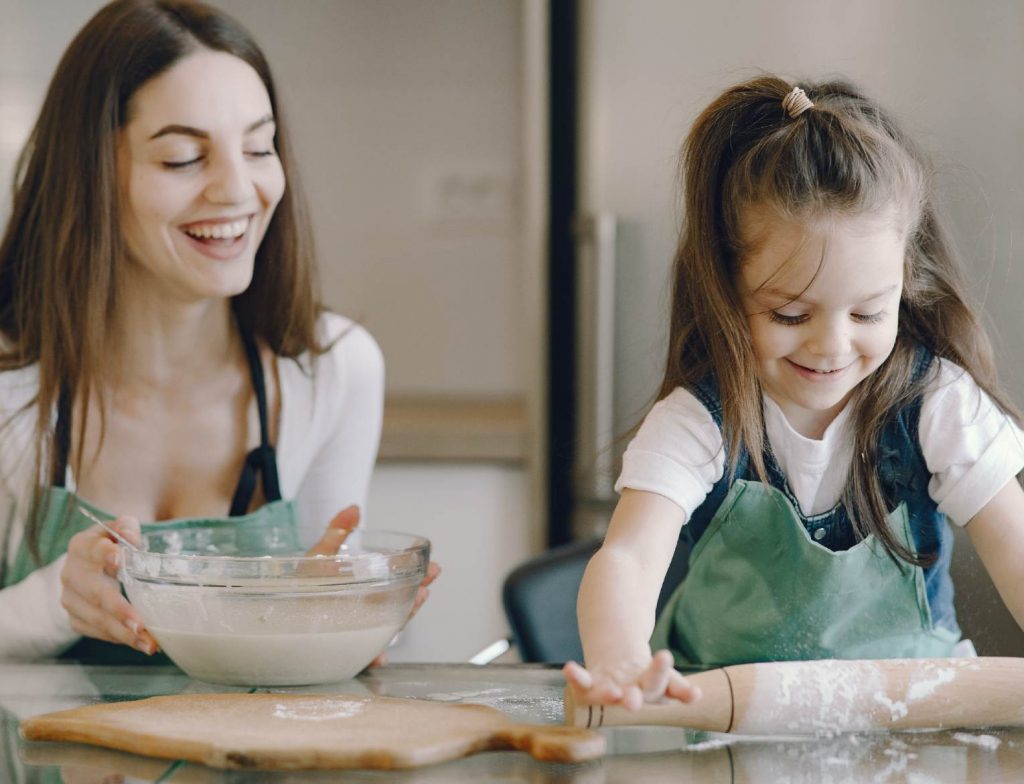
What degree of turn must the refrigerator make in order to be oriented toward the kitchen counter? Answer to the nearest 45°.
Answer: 0° — it already faces it

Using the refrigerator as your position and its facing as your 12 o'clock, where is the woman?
The woman is roughly at 1 o'clock from the refrigerator.

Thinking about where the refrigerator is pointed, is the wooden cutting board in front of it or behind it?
in front

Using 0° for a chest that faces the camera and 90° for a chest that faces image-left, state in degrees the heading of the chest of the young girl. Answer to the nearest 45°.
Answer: approximately 0°

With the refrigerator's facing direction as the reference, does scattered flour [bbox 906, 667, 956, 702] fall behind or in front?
in front

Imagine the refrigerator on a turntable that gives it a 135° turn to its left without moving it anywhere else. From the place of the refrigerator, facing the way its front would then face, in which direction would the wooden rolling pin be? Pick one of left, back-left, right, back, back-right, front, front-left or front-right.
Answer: back-right

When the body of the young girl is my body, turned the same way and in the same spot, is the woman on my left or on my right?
on my right

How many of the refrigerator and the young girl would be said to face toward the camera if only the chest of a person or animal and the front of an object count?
2
